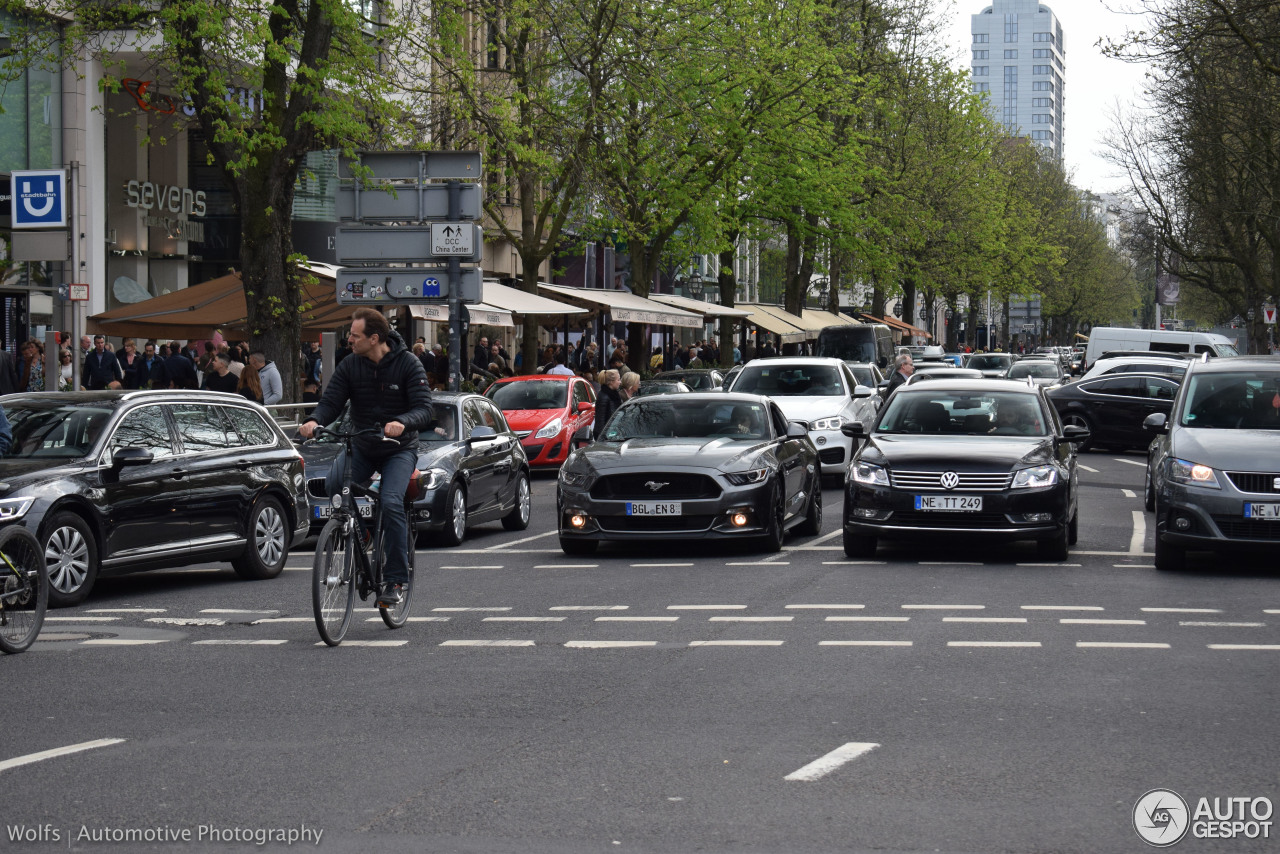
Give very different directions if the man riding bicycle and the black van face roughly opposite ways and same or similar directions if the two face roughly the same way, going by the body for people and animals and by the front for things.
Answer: same or similar directions

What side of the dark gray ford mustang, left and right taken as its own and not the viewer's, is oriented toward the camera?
front

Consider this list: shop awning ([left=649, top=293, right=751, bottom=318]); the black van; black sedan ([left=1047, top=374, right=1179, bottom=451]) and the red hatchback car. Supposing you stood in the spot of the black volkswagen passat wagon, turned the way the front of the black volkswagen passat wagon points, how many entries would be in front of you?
0

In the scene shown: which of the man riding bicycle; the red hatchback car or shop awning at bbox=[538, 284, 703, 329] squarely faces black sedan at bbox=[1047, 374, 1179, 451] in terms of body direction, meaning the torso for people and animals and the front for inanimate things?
the shop awning

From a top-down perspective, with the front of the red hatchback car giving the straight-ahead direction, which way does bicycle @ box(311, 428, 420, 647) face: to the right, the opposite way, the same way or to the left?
the same way

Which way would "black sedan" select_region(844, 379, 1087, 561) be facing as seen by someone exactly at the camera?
facing the viewer

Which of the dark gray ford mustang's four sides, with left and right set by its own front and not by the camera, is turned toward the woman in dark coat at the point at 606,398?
back

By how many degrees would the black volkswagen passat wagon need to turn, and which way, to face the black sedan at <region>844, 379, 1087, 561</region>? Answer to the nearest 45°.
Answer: approximately 135° to its left

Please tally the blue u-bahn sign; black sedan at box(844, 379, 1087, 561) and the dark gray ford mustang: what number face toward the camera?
3

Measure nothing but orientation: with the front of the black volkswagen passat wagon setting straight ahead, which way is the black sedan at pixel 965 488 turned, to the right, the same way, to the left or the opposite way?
the same way

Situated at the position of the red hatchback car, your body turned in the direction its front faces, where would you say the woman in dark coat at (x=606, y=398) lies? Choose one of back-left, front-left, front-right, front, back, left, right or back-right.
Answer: front-left

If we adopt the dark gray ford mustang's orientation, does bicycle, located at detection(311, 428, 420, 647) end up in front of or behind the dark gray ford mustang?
in front

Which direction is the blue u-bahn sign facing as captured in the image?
toward the camera

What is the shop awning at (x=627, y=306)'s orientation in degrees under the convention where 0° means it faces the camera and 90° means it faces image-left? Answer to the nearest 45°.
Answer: approximately 315°

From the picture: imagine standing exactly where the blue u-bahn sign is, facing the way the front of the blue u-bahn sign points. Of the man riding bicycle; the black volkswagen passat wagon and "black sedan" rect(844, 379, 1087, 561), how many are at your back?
0

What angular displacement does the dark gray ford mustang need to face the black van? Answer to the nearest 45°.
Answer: approximately 180°

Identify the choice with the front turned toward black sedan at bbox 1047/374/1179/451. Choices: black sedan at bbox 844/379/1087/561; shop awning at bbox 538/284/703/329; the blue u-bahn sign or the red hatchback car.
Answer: the shop awning

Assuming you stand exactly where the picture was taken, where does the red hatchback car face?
facing the viewer and to the left of the viewer
